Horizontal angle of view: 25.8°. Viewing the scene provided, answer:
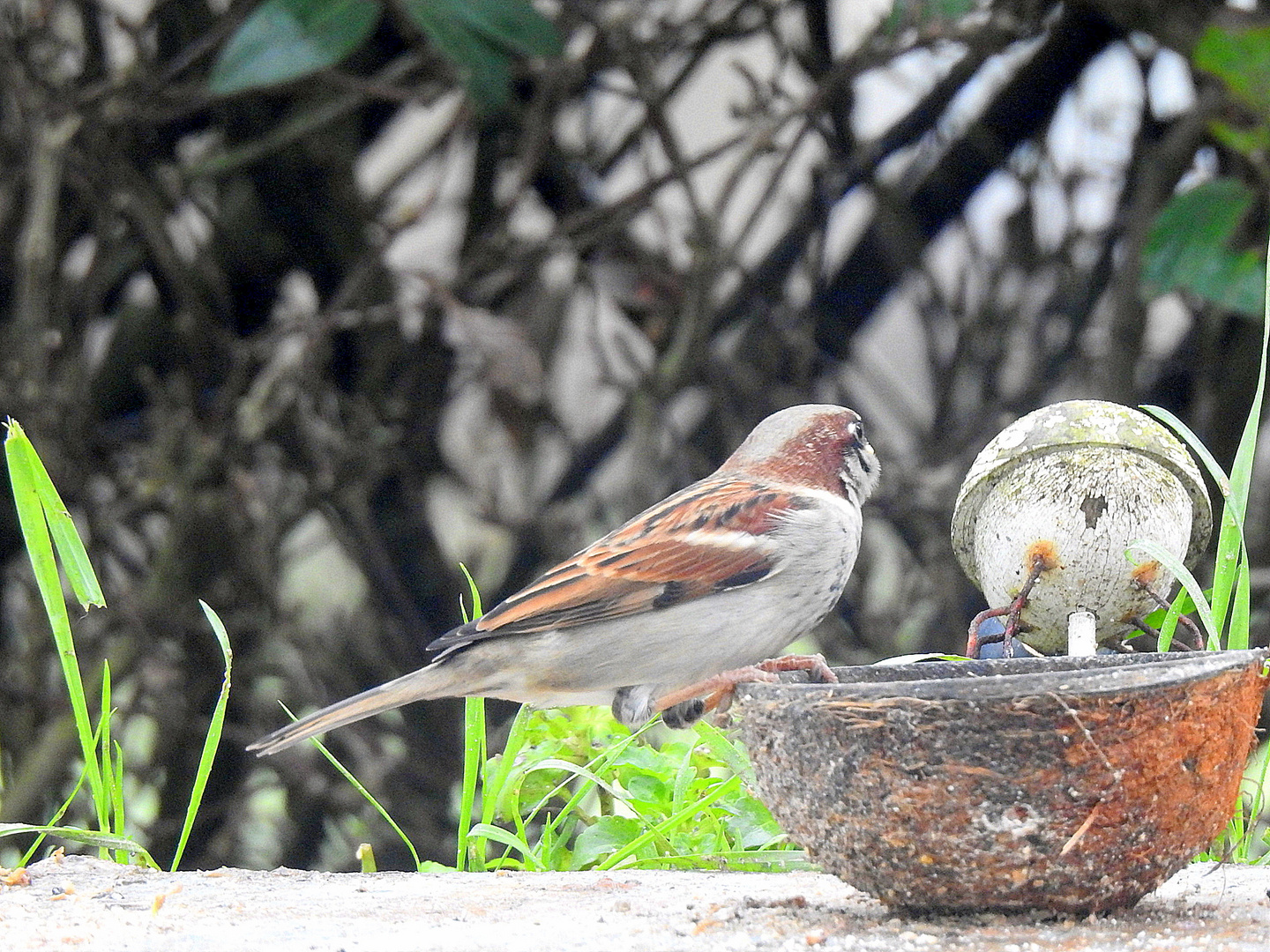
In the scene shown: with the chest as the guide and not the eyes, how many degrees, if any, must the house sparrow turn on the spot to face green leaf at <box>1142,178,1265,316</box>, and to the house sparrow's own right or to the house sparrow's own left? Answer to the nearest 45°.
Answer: approximately 45° to the house sparrow's own left

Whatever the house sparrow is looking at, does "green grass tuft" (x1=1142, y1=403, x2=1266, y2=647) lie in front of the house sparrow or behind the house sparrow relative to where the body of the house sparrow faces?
in front

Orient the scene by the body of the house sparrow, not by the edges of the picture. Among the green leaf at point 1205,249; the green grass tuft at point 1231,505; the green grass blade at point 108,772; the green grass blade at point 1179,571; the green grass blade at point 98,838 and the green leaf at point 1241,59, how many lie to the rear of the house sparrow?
2

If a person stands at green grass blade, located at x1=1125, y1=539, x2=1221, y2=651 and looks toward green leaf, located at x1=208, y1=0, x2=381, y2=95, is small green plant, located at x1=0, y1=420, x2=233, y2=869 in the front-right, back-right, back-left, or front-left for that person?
front-left

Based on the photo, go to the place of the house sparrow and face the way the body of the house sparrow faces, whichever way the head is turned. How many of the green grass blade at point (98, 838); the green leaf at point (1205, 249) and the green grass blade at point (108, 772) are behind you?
2

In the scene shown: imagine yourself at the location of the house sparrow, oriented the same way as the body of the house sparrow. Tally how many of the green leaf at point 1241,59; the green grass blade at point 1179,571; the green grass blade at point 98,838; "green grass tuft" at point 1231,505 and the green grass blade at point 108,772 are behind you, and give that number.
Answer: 2

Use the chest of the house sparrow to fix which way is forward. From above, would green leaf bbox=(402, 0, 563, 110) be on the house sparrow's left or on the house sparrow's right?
on the house sparrow's left

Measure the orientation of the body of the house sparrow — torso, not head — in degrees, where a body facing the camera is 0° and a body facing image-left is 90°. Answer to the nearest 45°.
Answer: approximately 270°

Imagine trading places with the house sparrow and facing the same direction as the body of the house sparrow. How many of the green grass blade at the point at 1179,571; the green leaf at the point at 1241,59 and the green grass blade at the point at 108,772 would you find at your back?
1

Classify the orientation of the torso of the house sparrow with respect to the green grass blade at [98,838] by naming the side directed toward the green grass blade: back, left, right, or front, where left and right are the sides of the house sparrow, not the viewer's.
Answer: back

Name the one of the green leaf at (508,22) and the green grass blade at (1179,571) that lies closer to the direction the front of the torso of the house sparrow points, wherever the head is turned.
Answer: the green grass blade

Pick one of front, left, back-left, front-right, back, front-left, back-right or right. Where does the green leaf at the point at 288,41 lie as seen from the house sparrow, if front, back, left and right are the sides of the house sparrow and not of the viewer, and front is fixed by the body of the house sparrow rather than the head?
left

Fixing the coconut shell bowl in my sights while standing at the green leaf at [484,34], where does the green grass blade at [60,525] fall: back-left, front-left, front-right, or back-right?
front-right

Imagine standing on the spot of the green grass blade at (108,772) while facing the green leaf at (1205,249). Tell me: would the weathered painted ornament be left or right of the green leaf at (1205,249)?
right

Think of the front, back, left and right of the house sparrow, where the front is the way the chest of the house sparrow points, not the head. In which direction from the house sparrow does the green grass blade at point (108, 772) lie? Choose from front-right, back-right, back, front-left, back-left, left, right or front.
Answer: back
